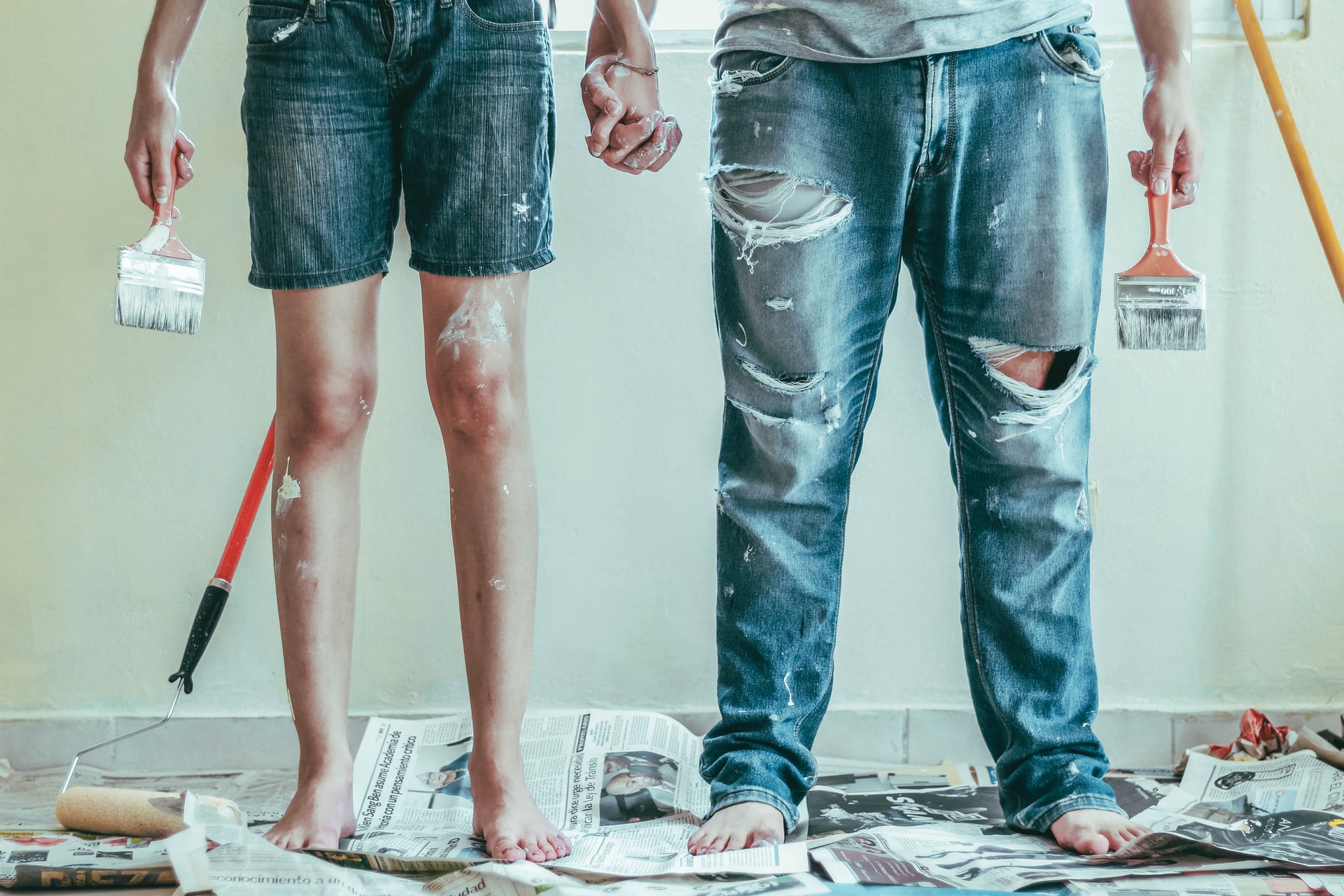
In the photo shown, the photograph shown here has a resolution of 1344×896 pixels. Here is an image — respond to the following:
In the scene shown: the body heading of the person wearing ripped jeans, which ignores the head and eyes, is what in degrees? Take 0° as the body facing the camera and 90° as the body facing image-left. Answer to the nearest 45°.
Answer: approximately 0°

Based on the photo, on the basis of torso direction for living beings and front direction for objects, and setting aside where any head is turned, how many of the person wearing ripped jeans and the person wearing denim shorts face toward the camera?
2

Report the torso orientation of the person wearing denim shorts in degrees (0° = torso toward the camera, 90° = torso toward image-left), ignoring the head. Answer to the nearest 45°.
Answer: approximately 0°

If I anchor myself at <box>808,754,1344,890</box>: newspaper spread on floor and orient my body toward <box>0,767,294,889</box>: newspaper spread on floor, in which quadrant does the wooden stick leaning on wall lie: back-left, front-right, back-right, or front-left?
back-right
